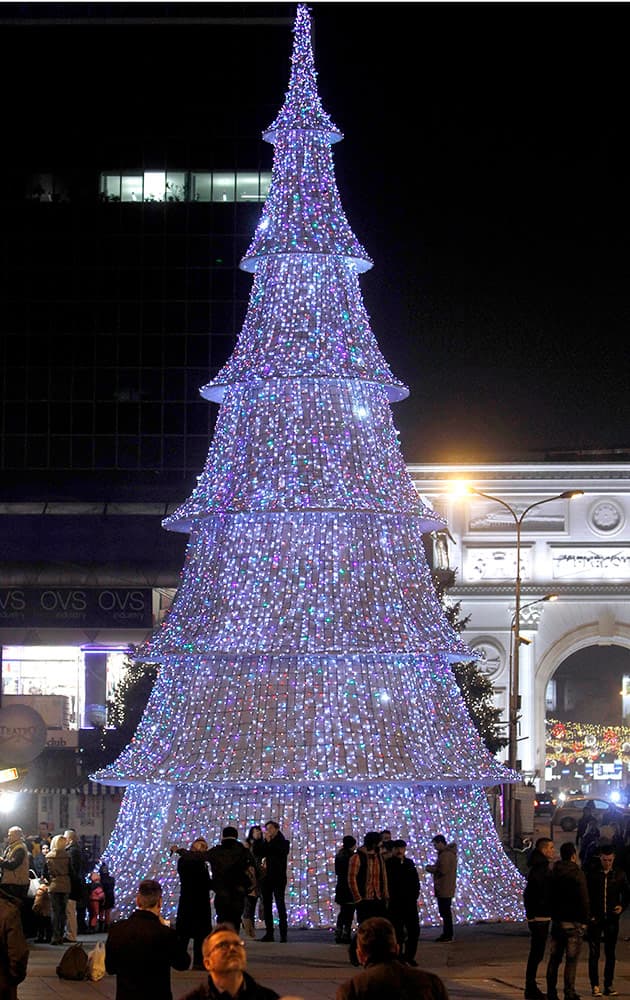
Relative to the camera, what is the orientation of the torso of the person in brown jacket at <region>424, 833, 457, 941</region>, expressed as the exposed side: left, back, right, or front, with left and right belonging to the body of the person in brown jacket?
left

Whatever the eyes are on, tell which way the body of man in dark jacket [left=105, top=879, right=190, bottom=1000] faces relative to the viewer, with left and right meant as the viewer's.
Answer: facing away from the viewer

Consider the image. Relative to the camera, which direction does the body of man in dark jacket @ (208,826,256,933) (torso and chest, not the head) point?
away from the camera

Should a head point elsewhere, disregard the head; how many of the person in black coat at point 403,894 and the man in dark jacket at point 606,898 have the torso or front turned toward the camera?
2

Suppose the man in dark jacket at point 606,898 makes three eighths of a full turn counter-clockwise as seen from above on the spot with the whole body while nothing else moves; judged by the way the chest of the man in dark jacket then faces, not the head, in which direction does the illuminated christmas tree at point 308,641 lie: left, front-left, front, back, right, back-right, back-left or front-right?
left

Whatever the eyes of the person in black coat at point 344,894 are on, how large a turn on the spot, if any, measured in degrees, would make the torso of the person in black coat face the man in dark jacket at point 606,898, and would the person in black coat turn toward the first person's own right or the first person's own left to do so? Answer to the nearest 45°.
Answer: approximately 45° to the first person's own right
